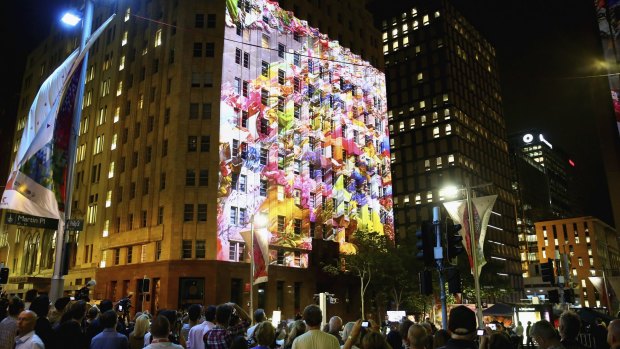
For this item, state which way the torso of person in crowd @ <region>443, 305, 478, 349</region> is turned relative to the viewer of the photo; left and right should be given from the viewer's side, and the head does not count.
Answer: facing away from the viewer

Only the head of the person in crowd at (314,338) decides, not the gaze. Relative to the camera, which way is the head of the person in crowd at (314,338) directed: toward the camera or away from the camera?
away from the camera

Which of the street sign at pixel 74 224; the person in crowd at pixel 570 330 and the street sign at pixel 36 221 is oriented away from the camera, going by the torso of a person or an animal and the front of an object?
the person in crowd

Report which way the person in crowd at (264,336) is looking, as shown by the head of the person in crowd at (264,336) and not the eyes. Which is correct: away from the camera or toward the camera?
away from the camera

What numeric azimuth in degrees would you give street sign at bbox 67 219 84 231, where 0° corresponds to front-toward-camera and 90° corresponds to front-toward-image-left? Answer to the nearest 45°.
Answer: approximately 0°

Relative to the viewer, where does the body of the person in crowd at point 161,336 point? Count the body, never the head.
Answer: away from the camera

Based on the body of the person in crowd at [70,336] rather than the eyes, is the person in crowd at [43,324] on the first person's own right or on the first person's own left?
on the first person's own left

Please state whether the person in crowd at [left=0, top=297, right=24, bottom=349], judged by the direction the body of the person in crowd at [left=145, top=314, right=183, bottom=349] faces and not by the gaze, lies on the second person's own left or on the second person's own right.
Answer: on the second person's own left

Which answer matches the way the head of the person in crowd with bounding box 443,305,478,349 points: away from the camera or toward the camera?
away from the camera

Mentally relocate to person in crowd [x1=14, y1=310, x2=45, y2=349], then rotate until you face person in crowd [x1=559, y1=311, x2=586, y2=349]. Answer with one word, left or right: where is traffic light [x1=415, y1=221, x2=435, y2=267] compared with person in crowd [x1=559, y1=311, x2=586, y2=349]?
left

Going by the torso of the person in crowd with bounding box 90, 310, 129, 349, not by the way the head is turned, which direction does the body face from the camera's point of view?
away from the camera
